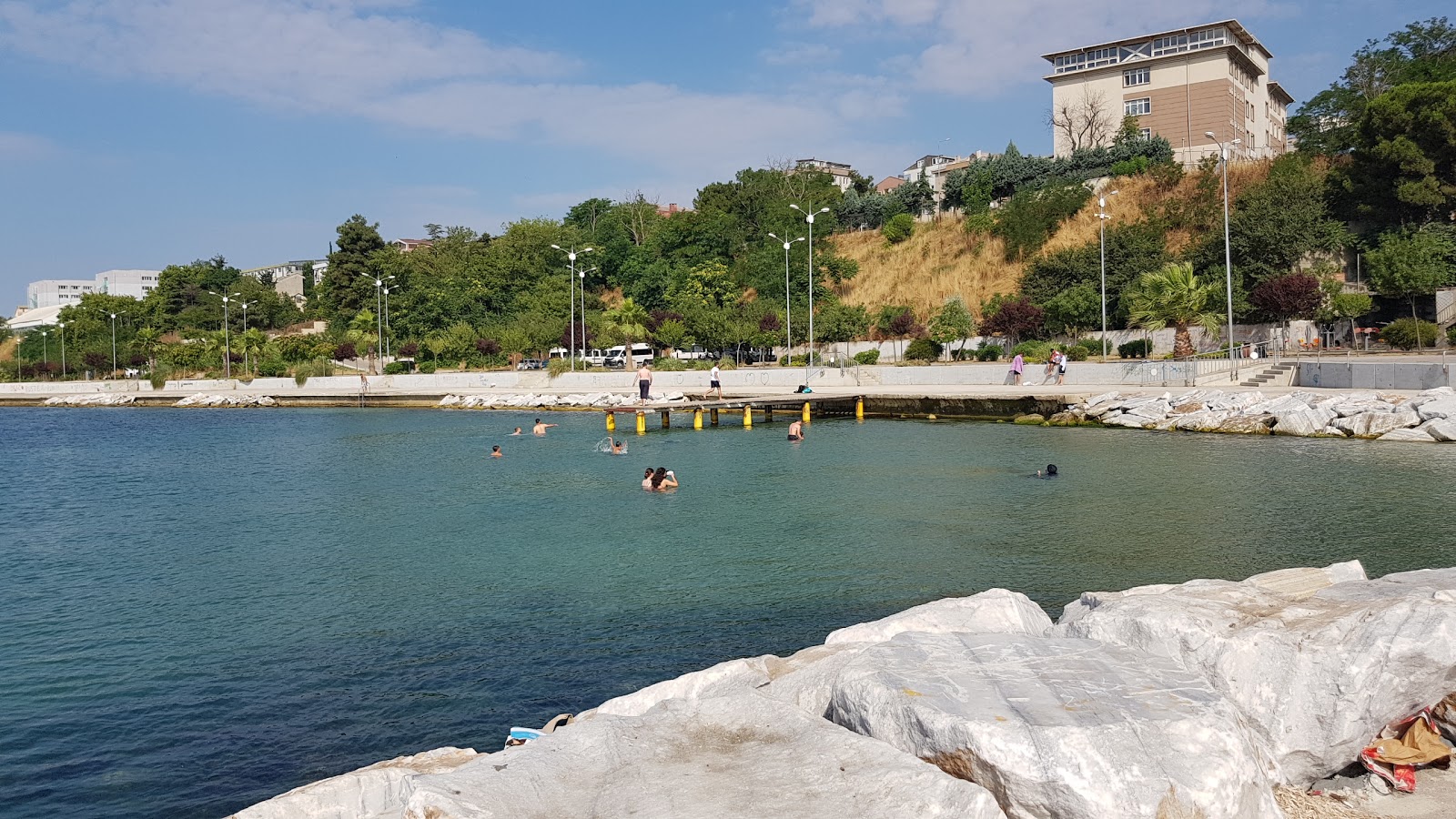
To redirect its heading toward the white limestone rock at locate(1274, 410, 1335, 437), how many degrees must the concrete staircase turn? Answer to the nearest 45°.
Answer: approximately 90° to its left

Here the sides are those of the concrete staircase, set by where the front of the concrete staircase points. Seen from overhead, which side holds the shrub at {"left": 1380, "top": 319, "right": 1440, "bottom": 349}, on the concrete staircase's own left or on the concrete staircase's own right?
on the concrete staircase's own right

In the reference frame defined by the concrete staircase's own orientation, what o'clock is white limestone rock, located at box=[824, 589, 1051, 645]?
The white limestone rock is roughly at 9 o'clock from the concrete staircase.

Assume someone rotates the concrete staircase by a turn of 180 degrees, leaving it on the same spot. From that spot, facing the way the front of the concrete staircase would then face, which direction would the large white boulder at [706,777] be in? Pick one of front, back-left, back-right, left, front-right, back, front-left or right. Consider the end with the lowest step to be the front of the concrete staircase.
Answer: right

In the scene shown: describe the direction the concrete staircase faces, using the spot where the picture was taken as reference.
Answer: facing to the left of the viewer

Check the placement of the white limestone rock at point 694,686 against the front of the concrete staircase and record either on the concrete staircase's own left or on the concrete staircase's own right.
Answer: on the concrete staircase's own left

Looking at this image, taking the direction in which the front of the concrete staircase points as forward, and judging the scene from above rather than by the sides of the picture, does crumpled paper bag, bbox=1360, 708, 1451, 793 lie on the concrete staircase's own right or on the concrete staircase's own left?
on the concrete staircase's own left

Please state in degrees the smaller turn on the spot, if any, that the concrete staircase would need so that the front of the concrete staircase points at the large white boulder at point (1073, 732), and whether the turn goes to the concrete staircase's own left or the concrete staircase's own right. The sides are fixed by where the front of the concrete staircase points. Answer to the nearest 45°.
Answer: approximately 90° to the concrete staircase's own left

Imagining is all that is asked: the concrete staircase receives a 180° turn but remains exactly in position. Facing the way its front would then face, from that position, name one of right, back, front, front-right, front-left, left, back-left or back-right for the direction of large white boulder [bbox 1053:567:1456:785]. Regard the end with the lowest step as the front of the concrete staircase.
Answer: right

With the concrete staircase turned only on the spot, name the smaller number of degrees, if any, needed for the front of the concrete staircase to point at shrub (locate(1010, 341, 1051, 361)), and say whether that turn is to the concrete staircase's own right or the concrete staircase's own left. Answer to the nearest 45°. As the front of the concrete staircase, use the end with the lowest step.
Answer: approximately 45° to the concrete staircase's own right

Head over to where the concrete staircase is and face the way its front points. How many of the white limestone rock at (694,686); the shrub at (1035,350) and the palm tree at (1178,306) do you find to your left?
1
